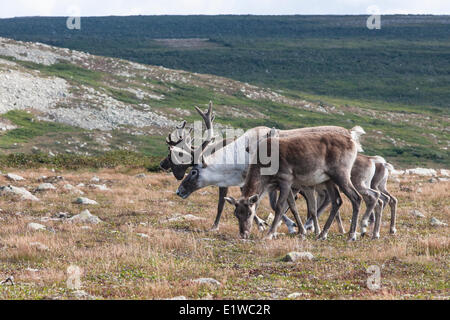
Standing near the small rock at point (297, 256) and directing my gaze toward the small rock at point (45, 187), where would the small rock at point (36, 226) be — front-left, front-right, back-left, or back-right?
front-left

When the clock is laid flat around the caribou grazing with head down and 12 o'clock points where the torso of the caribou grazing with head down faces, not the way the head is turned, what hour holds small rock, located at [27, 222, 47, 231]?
The small rock is roughly at 12 o'clock from the caribou grazing with head down.

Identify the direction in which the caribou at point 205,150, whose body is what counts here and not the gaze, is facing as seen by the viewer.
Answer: to the viewer's left

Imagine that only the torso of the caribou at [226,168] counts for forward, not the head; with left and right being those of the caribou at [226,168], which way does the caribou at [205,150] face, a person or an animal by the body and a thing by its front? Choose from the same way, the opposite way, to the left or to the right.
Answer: the same way

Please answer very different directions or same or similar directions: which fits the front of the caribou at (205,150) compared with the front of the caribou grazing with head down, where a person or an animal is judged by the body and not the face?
same or similar directions

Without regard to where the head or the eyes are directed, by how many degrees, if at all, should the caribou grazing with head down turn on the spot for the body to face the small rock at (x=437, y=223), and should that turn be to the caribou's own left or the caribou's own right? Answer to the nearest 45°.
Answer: approximately 135° to the caribou's own right

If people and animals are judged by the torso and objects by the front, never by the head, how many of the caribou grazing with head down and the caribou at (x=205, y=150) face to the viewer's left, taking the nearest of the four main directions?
2

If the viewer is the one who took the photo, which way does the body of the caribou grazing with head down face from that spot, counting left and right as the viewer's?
facing to the left of the viewer

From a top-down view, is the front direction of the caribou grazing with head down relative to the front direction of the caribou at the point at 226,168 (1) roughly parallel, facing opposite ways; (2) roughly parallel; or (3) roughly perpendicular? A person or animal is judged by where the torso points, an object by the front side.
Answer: roughly parallel

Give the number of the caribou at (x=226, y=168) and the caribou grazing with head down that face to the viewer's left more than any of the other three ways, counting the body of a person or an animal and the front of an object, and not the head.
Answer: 2

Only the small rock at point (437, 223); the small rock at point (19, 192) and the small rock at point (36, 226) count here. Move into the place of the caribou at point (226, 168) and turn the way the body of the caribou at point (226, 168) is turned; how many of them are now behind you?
1

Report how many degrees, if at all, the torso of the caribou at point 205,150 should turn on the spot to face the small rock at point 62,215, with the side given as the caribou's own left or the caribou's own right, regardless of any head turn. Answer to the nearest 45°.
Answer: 0° — it already faces it

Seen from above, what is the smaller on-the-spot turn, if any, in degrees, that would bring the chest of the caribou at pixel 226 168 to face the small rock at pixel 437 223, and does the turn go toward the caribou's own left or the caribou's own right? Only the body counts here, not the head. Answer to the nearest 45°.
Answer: approximately 180°

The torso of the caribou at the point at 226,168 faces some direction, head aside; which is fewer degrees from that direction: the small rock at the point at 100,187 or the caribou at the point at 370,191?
the small rock

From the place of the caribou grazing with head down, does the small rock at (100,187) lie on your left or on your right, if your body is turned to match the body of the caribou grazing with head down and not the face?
on your right

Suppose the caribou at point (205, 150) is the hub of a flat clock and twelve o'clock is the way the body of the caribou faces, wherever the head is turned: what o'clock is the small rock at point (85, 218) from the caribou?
The small rock is roughly at 11 o'clock from the caribou.

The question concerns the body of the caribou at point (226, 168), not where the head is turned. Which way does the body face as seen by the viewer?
to the viewer's left

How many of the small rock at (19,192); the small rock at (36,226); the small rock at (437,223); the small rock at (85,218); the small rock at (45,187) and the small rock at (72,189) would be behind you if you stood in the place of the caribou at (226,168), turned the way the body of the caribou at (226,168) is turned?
1
